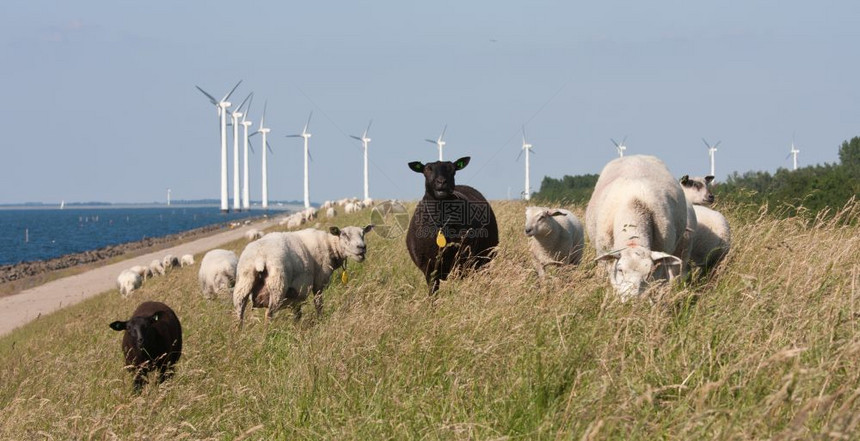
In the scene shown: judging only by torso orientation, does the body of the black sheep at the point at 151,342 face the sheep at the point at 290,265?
no

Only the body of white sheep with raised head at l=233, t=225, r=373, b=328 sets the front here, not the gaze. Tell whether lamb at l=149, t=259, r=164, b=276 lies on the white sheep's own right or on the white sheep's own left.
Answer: on the white sheep's own left

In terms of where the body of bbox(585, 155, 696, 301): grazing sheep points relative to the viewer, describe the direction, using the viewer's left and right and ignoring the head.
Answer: facing the viewer

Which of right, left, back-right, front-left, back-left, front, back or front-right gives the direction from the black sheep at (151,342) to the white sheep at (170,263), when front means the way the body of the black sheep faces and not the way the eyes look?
back-right

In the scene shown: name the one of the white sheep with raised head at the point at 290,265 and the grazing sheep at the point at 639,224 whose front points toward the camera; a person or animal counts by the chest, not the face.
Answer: the grazing sheep at the point at 639,224

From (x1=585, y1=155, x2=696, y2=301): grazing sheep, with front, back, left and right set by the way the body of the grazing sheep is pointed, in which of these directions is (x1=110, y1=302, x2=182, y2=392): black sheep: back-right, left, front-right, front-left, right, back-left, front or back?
right

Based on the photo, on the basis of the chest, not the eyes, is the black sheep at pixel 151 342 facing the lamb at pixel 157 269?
no

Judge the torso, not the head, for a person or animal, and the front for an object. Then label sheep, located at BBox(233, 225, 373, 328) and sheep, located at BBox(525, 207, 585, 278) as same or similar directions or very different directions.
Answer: very different directions

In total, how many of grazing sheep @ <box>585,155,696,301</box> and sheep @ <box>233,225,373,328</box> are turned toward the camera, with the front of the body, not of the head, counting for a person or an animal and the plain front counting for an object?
1

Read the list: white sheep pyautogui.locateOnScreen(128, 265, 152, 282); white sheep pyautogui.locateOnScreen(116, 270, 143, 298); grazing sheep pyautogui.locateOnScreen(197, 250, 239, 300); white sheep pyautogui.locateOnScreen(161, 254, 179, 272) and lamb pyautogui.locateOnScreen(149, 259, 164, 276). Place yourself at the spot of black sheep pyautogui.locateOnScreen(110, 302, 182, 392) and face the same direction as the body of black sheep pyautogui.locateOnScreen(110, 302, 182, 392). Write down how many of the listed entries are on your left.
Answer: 0

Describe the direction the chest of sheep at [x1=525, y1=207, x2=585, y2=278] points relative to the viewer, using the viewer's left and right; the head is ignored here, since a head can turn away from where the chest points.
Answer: facing the viewer and to the left of the viewer

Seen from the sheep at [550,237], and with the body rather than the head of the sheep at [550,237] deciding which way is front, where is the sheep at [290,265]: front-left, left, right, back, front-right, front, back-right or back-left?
front-right

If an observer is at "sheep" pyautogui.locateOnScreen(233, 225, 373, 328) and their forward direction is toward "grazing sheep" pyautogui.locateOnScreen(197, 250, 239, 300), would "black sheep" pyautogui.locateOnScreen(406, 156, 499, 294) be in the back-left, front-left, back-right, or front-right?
back-right

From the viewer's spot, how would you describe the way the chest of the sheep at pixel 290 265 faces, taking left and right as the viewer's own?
facing away from the viewer and to the right of the viewer

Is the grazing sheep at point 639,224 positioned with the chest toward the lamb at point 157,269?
no
